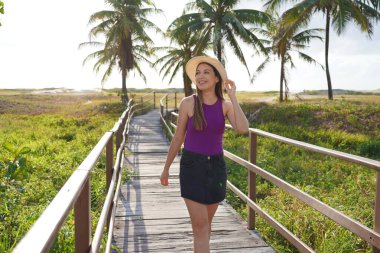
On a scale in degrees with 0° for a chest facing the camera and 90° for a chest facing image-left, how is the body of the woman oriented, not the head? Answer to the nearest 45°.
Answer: approximately 0°

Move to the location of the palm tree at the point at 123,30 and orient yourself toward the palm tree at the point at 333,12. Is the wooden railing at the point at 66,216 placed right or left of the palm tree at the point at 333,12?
right

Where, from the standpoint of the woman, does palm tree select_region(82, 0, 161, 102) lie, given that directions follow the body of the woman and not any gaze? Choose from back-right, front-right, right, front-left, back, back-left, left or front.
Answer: back

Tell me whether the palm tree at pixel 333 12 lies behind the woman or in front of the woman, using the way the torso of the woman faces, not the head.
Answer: behind

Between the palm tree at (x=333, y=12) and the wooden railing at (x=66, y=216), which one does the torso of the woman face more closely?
the wooden railing

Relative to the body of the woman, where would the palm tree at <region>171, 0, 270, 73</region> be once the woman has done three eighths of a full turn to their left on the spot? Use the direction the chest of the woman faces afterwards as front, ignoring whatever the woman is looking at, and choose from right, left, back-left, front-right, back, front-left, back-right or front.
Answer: front-left
